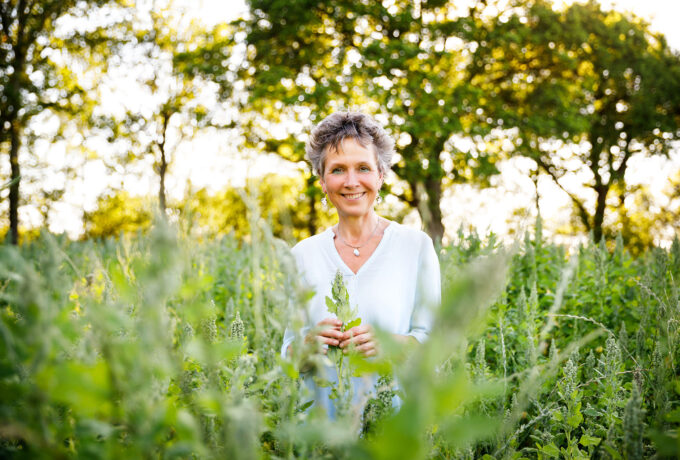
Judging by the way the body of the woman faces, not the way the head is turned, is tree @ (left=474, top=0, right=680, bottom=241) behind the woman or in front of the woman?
behind

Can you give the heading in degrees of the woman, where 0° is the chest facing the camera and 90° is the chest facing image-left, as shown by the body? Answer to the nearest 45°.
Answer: approximately 0°

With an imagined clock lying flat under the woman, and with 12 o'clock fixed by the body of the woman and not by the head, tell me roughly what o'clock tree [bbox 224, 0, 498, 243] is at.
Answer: The tree is roughly at 6 o'clock from the woman.
